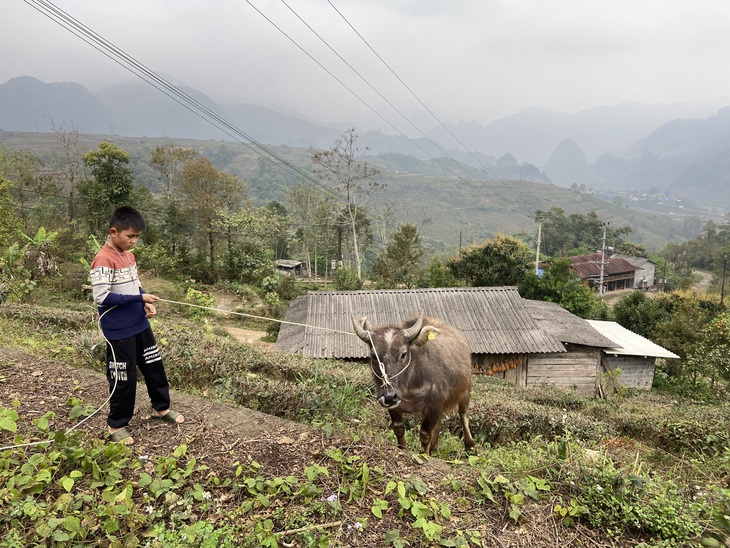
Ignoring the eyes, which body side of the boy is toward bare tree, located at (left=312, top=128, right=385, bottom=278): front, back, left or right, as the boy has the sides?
left

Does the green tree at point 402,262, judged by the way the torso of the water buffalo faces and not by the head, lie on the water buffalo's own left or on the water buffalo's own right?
on the water buffalo's own right

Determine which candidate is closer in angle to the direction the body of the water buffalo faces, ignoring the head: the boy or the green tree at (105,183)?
the boy

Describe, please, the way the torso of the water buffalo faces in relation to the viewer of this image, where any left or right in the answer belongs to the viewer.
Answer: facing the viewer and to the left of the viewer

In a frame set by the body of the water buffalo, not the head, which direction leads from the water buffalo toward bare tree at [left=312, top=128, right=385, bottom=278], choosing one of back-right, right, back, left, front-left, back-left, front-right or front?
back-right

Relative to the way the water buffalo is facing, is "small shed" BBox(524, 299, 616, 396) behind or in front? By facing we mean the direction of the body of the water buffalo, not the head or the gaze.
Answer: behind

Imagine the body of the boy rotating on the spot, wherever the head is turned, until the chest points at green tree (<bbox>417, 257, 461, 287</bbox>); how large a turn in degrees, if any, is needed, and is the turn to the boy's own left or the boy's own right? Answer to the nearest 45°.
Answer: approximately 90° to the boy's own left

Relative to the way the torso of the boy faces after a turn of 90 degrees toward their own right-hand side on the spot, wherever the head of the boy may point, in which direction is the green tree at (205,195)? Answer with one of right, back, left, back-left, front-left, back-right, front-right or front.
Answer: back-right

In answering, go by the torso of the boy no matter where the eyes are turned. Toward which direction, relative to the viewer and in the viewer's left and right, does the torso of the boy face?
facing the viewer and to the right of the viewer

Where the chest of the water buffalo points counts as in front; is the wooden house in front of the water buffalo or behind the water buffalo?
behind

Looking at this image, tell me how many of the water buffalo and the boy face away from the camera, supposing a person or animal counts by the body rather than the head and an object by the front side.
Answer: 0

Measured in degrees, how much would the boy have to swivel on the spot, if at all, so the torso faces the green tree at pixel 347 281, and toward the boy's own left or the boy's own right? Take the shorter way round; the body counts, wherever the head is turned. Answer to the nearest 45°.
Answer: approximately 90° to the boy's own left
